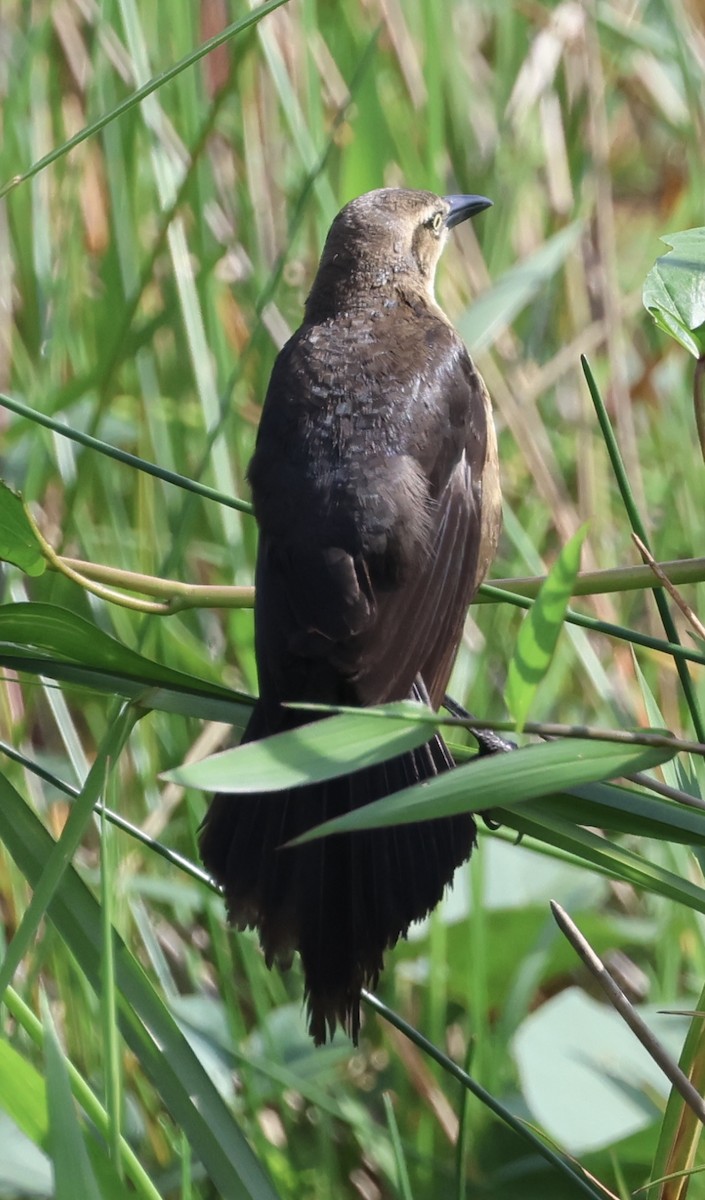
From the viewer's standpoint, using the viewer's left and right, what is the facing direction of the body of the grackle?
facing away from the viewer and to the right of the viewer

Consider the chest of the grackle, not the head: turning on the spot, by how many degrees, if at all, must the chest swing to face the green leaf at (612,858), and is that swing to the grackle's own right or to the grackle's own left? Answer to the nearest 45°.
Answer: approximately 135° to the grackle's own right

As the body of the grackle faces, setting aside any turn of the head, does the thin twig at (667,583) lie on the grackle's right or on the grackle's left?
on the grackle's right
